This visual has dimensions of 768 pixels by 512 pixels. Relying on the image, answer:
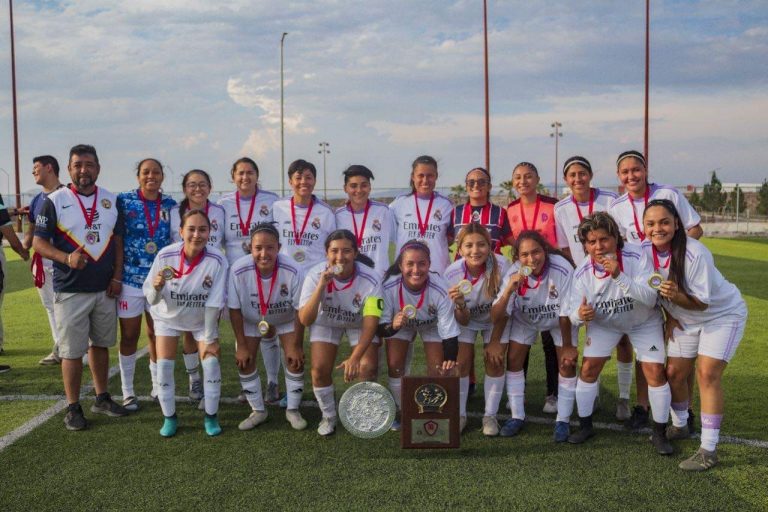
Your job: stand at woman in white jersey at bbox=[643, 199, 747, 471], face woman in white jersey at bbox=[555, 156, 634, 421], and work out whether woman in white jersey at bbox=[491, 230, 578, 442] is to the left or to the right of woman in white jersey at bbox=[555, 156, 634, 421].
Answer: left

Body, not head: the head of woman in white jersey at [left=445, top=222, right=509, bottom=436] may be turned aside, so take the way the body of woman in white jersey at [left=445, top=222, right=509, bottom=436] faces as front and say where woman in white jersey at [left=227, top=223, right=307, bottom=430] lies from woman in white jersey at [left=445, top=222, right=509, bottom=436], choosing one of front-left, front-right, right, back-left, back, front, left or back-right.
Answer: right

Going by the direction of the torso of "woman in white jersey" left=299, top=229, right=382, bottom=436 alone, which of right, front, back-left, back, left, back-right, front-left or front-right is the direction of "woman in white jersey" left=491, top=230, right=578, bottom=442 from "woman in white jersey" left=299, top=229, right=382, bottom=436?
left

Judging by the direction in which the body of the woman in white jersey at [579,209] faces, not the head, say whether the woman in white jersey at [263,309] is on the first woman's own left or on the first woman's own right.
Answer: on the first woman's own right

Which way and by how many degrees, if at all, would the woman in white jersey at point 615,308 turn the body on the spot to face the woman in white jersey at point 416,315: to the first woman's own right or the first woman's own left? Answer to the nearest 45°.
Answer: approximately 90° to the first woman's own right

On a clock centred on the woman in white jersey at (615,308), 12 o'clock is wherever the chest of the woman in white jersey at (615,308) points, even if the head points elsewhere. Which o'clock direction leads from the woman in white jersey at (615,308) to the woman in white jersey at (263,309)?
the woman in white jersey at (263,309) is roughly at 3 o'clock from the woman in white jersey at (615,308).

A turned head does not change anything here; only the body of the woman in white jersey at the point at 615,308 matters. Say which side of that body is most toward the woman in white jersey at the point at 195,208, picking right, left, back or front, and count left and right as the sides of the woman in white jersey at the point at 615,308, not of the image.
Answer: right

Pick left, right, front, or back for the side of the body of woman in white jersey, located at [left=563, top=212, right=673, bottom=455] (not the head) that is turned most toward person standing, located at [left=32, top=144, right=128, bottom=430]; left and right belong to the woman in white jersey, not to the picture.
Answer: right
